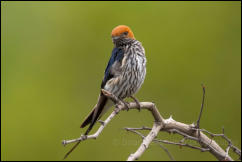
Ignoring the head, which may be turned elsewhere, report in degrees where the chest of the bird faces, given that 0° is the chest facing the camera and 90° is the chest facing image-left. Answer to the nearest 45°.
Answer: approximately 315°
